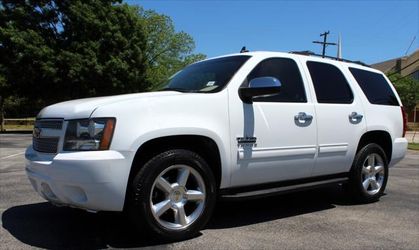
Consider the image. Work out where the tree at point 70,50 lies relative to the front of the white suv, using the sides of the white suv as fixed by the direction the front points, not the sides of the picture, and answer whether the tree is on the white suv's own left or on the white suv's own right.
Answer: on the white suv's own right

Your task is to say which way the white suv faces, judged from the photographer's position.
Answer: facing the viewer and to the left of the viewer
